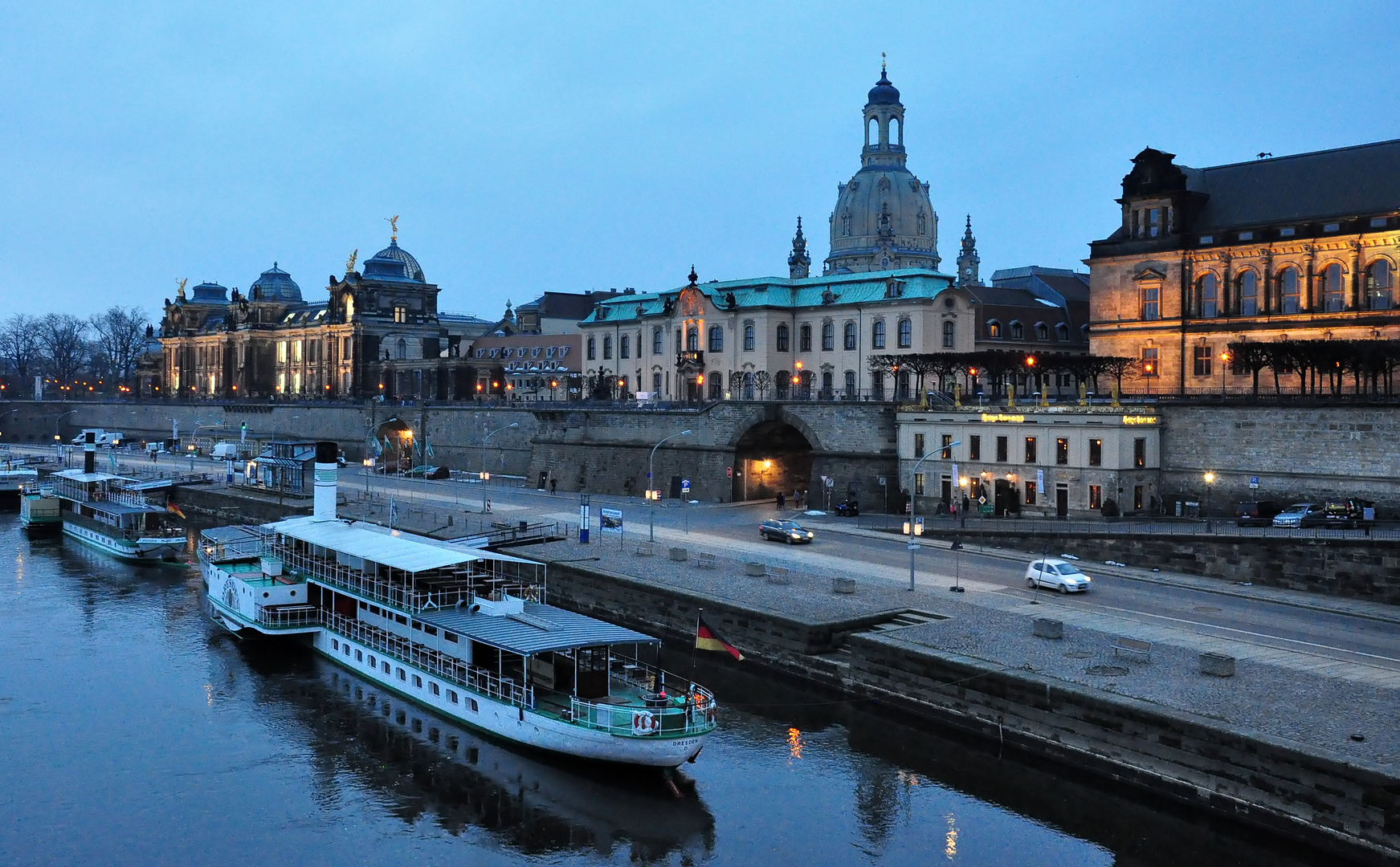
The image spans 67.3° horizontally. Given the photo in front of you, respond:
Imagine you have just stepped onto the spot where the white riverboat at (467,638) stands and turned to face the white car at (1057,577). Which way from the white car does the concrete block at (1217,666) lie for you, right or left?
right

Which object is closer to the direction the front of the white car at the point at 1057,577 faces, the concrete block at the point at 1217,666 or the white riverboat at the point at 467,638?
the concrete block

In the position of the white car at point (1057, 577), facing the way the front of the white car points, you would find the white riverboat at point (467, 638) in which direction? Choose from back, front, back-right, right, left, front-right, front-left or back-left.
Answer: right

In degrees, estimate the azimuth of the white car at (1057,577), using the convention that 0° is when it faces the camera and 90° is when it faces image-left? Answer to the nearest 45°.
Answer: approximately 315°

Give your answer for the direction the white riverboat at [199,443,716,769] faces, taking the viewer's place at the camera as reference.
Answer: facing away from the viewer and to the left of the viewer

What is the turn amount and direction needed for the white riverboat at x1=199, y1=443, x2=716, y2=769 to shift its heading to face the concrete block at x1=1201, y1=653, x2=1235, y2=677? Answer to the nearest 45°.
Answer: approximately 180°

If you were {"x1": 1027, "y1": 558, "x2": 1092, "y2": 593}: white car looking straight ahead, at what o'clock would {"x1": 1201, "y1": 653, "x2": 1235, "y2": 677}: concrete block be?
The concrete block is roughly at 1 o'clock from the white car.

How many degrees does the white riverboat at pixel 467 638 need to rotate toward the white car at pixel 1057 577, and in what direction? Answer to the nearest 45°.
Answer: approximately 135° to its right
